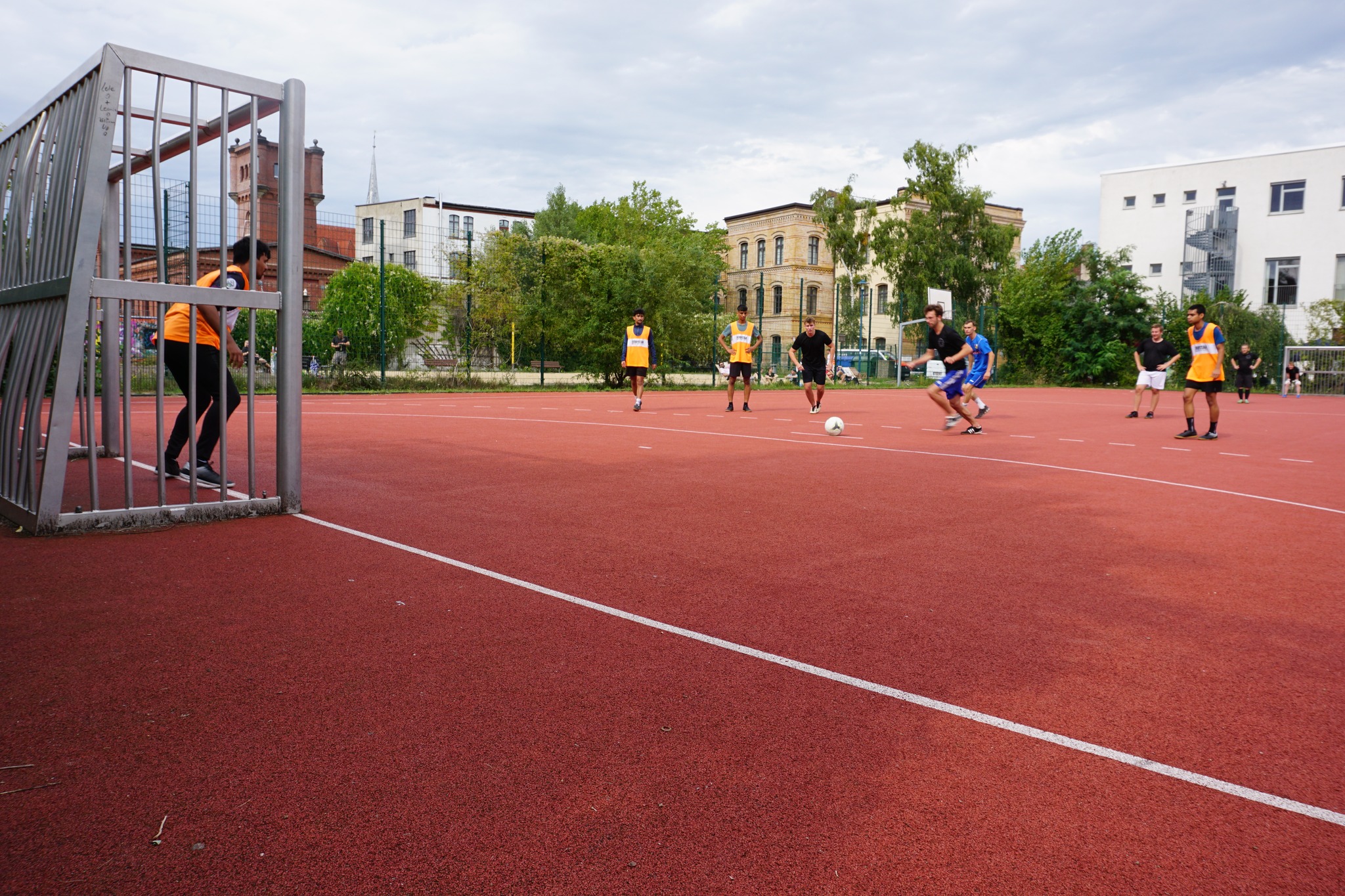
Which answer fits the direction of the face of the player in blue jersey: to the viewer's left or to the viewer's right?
to the viewer's left

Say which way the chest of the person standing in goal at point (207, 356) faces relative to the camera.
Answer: to the viewer's right

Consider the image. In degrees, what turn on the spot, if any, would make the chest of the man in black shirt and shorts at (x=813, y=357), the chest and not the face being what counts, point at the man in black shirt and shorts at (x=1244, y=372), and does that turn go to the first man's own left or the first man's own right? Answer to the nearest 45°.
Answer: approximately 135° to the first man's own left

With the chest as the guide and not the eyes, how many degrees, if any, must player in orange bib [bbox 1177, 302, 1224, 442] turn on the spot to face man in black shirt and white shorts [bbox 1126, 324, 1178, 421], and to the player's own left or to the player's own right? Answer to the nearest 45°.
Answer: approximately 135° to the player's own right

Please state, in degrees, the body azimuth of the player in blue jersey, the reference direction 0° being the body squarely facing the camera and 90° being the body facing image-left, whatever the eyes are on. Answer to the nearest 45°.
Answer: approximately 45°

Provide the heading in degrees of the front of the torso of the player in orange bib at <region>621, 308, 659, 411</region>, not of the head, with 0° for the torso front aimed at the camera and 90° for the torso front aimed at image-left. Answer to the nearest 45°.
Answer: approximately 0°

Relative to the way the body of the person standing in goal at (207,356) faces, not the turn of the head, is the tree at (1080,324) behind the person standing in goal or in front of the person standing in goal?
in front

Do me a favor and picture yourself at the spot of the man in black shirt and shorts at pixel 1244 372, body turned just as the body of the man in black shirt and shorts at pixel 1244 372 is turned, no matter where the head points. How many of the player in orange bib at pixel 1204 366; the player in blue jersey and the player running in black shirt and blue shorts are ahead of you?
3

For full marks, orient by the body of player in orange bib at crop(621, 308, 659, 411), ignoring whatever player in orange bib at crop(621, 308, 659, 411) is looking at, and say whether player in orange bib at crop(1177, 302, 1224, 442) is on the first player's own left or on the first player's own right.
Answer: on the first player's own left
